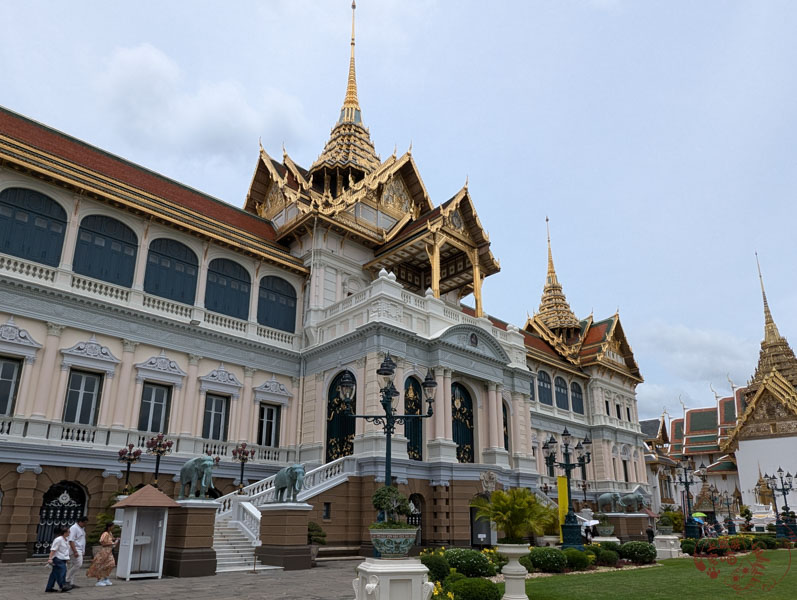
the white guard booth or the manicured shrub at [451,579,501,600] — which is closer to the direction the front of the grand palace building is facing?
the manicured shrub

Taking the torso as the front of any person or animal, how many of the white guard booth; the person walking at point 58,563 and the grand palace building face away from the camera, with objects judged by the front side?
0

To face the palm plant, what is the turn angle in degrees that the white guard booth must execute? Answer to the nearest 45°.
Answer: approximately 45° to its left

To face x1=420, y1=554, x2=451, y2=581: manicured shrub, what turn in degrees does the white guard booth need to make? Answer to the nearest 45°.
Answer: approximately 45° to its left

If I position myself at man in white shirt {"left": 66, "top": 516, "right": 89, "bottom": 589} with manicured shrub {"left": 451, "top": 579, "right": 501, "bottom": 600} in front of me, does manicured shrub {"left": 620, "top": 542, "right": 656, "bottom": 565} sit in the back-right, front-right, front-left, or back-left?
front-left

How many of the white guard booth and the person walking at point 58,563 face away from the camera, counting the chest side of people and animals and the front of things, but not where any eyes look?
0

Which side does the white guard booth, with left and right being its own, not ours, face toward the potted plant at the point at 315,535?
left

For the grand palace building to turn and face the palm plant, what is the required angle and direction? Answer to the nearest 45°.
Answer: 0° — it already faces it

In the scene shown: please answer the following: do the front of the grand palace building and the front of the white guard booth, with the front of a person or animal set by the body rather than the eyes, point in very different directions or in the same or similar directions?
same or similar directions

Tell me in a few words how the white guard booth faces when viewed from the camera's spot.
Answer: facing the viewer and to the right of the viewer
